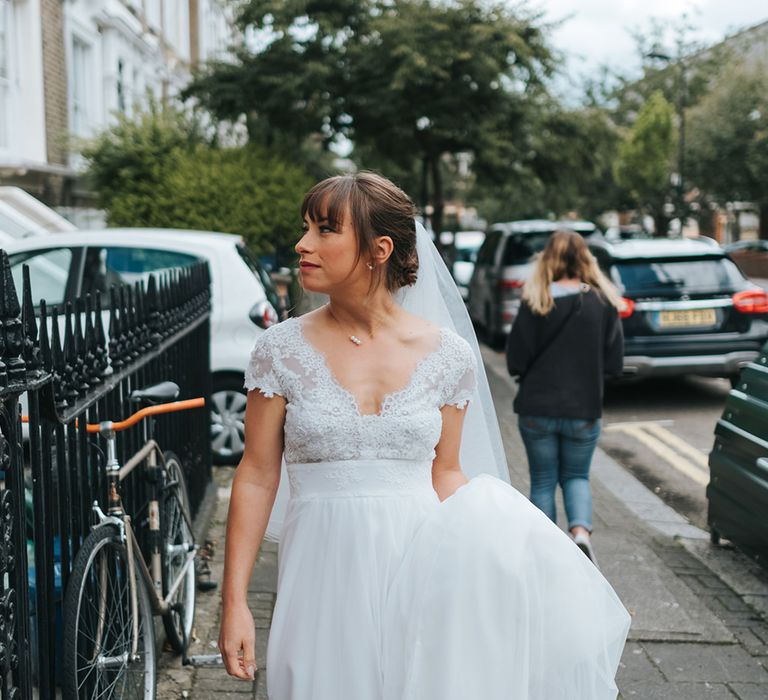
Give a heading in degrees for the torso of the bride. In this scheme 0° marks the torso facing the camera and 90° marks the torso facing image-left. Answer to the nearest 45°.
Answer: approximately 0°

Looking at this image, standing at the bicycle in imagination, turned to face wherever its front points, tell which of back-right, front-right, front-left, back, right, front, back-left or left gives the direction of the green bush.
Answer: back

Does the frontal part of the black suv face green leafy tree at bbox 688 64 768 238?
yes

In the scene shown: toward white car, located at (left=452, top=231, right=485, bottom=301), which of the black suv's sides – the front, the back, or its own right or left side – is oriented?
front

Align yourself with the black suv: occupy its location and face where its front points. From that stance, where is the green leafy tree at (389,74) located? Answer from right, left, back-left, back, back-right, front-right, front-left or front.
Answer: front-left

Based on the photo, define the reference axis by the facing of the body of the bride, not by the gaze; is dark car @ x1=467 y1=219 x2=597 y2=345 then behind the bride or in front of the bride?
behind

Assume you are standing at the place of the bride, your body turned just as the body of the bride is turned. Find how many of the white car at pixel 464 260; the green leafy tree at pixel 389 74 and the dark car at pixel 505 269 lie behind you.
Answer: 3

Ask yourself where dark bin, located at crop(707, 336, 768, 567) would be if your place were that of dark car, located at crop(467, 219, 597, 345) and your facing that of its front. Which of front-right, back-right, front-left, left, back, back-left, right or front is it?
back

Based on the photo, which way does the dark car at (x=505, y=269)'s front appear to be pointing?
away from the camera

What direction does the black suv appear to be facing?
away from the camera

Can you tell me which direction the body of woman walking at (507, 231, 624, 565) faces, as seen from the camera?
away from the camera

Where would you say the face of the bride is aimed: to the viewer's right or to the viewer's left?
to the viewer's left

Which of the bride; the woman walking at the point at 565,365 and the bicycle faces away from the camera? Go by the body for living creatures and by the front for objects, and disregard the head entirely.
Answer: the woman walking
